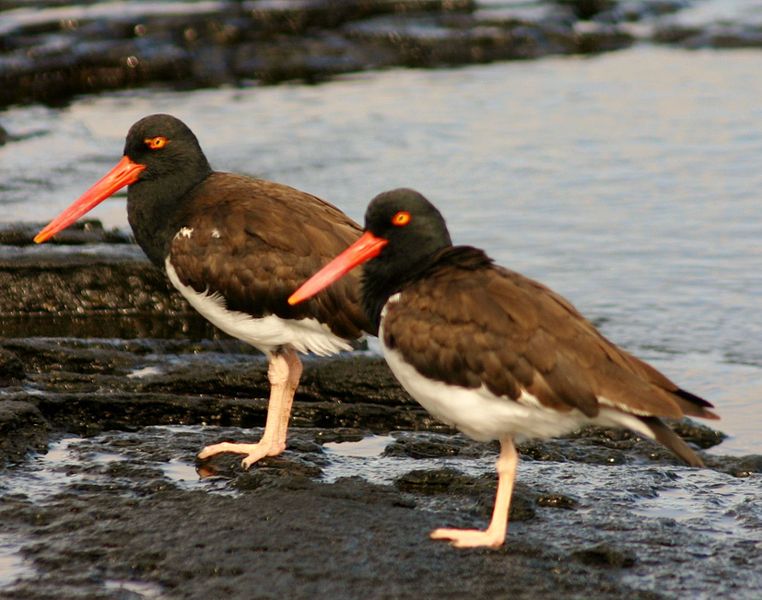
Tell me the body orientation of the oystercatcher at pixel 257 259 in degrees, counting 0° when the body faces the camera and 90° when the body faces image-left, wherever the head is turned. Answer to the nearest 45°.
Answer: approximately 90°

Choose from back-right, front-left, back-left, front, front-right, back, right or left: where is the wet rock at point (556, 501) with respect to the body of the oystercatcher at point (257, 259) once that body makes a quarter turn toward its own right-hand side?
back-right

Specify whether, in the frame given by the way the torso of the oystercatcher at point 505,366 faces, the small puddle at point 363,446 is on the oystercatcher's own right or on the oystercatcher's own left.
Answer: on the oystercatcher's own right

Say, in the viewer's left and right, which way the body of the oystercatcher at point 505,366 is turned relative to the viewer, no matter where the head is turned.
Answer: facing to the left of the viewer

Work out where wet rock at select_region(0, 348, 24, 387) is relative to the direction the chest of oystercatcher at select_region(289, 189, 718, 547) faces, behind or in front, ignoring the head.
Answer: in front

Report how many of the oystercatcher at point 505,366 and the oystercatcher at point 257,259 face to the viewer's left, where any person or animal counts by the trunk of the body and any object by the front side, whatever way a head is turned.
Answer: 2

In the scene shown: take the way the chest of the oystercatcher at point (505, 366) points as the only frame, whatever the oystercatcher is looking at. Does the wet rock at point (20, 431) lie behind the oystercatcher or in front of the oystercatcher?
in front

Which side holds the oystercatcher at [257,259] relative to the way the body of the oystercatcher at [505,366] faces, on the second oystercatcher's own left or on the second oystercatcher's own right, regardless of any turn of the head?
on the second oystercatcher's own right
